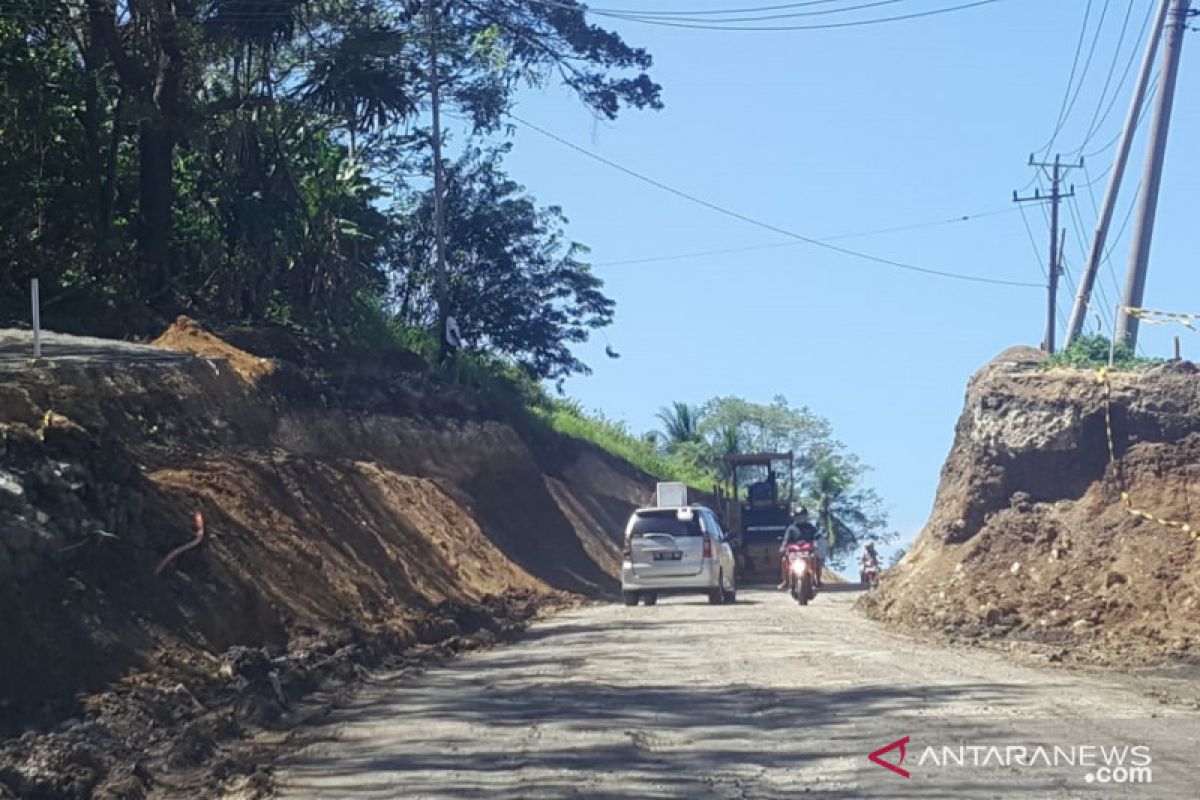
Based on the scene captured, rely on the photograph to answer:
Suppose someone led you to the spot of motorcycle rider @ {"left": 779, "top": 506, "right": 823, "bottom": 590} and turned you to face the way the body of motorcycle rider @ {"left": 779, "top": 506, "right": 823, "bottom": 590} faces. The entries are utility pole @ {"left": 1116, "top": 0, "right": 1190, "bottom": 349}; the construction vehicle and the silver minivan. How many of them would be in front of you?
1

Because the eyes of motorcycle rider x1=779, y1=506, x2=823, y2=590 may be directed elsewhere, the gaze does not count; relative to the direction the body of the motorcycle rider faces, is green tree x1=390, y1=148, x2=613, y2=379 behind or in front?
in front
